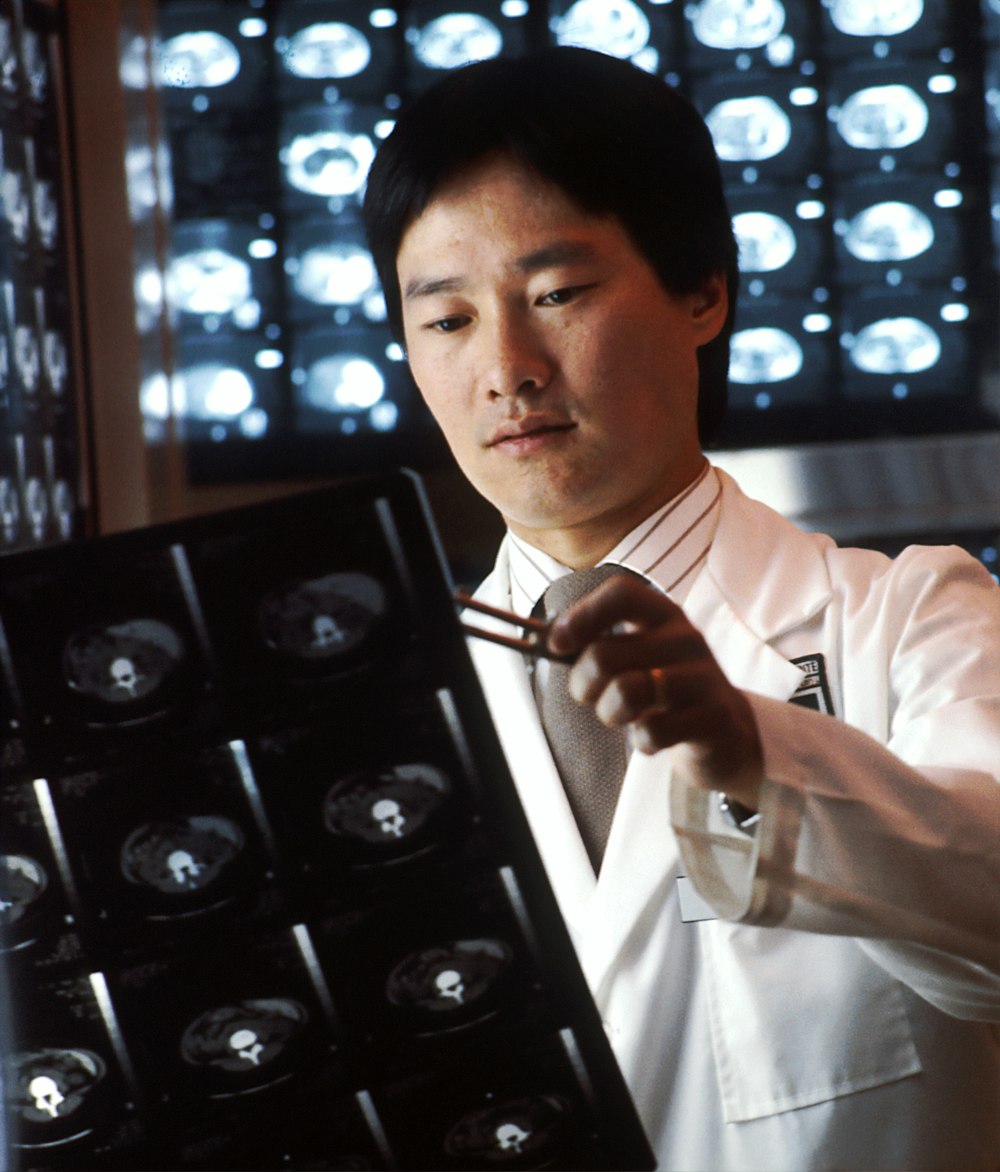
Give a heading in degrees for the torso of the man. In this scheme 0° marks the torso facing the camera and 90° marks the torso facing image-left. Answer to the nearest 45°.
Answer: approximately 45°
